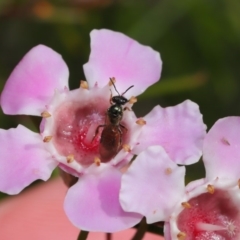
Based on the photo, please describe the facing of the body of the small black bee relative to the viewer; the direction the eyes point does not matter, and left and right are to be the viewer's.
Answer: facing away from the viewer
